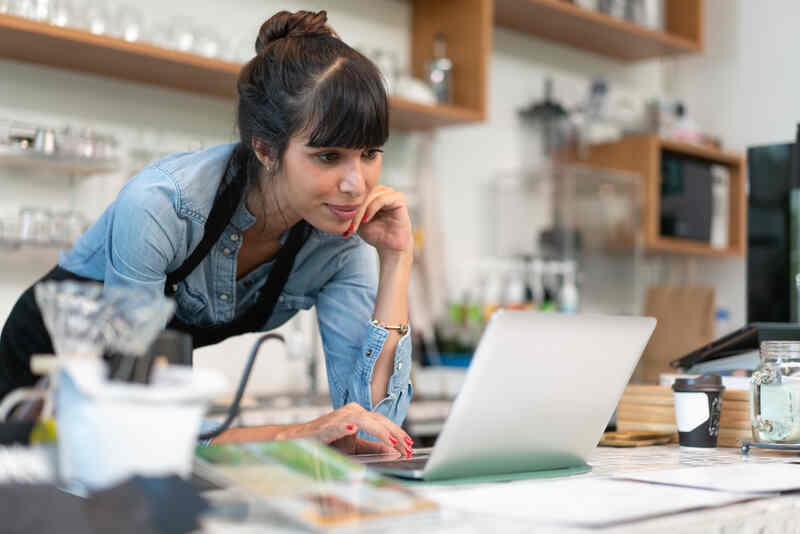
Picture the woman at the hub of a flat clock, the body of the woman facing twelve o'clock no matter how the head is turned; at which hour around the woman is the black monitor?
The black monitor is roughly at 10 o'clock from the woman.

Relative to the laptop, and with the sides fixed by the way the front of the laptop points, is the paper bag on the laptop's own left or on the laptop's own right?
on the laptop's own right

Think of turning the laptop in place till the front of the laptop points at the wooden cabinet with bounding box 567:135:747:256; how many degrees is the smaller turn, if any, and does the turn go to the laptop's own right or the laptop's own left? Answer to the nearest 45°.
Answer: approximately 45° to the laptop's own right

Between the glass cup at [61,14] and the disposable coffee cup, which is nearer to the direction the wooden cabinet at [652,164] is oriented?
the disposable coffee cup

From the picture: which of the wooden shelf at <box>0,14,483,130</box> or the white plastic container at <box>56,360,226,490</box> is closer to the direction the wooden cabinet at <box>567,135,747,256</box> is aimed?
the white plastic container

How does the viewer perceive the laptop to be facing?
facing away from the viewer and to the left of the viewer

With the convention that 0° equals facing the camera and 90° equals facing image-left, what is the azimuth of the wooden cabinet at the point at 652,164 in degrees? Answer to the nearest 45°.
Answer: approximately 315°

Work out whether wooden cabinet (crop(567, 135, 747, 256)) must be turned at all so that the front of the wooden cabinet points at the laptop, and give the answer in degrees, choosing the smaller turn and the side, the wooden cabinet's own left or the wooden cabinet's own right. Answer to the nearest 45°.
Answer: approximately 45° to the wooden cabinet's own right

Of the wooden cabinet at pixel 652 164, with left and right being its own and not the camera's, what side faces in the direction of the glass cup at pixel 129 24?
right

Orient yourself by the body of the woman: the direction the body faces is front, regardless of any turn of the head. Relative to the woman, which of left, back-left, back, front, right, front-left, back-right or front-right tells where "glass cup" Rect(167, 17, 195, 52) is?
back-left

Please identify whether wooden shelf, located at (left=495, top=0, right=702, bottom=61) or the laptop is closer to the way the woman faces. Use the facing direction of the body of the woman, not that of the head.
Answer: the laptop

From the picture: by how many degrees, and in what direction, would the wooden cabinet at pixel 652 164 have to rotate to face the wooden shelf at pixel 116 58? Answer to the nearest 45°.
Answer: approximately 90° to its right
